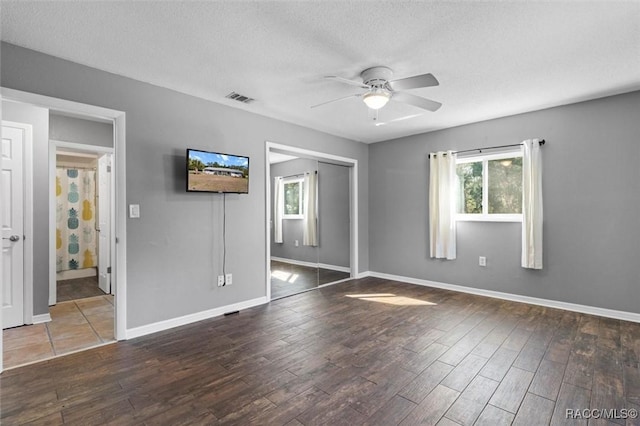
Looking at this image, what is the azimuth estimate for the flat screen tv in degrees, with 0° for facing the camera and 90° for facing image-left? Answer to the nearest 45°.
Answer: approximately 315°

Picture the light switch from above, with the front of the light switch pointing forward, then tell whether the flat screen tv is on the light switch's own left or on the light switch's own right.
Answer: on the light switch's own left

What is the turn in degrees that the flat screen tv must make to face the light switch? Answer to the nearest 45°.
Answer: approximately 135° to its right

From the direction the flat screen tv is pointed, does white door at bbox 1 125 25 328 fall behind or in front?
behind

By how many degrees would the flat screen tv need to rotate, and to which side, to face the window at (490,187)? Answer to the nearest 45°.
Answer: approximately 45° to its left

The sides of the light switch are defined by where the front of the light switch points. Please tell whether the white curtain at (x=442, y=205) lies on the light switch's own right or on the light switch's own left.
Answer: on the light switch's own left

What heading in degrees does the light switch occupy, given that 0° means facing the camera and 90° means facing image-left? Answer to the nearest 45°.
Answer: approximately 0°

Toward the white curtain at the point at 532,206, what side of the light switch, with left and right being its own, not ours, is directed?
left
